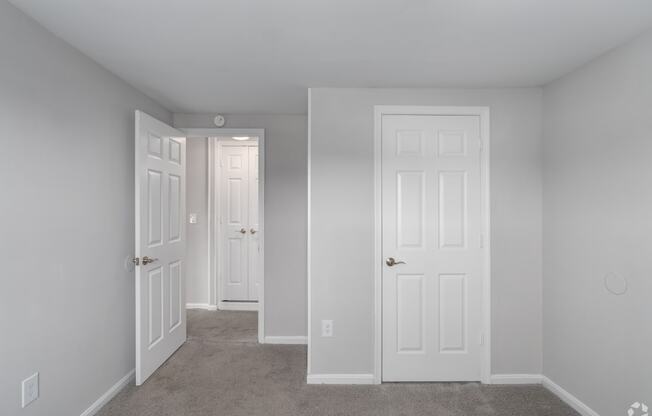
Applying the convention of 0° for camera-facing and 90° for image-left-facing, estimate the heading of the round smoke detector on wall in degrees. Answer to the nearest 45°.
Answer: approximately 0°

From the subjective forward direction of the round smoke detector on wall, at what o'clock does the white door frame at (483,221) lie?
The white door frame is roughly at 10 o'clock from the round smoke detector on wall.

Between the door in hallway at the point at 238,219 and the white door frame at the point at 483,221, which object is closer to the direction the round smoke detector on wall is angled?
the white door frame

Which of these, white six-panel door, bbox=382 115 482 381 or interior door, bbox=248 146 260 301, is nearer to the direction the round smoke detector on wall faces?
the white six-panel door

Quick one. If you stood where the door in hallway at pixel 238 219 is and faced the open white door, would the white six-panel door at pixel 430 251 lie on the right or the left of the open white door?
left

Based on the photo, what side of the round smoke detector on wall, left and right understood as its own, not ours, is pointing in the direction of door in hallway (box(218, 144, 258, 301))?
back
